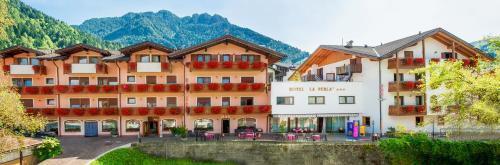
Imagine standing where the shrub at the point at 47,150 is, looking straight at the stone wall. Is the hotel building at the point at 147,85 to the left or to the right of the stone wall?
left

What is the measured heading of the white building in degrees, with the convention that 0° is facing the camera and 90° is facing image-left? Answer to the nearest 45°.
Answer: approximately 0°

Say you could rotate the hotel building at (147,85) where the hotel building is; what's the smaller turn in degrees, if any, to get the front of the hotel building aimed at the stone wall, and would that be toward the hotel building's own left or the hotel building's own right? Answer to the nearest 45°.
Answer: approximately 45° to the hotel building's own left

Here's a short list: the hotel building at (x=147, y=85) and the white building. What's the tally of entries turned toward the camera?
2

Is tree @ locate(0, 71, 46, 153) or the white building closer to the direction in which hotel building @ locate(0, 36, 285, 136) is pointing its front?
the tree

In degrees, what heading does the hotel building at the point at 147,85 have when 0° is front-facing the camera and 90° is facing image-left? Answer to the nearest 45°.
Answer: approximately 0°

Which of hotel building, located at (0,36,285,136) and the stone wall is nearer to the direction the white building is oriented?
the stone wall

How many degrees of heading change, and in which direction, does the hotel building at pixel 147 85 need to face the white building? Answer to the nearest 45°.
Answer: approximately 90° to its left
